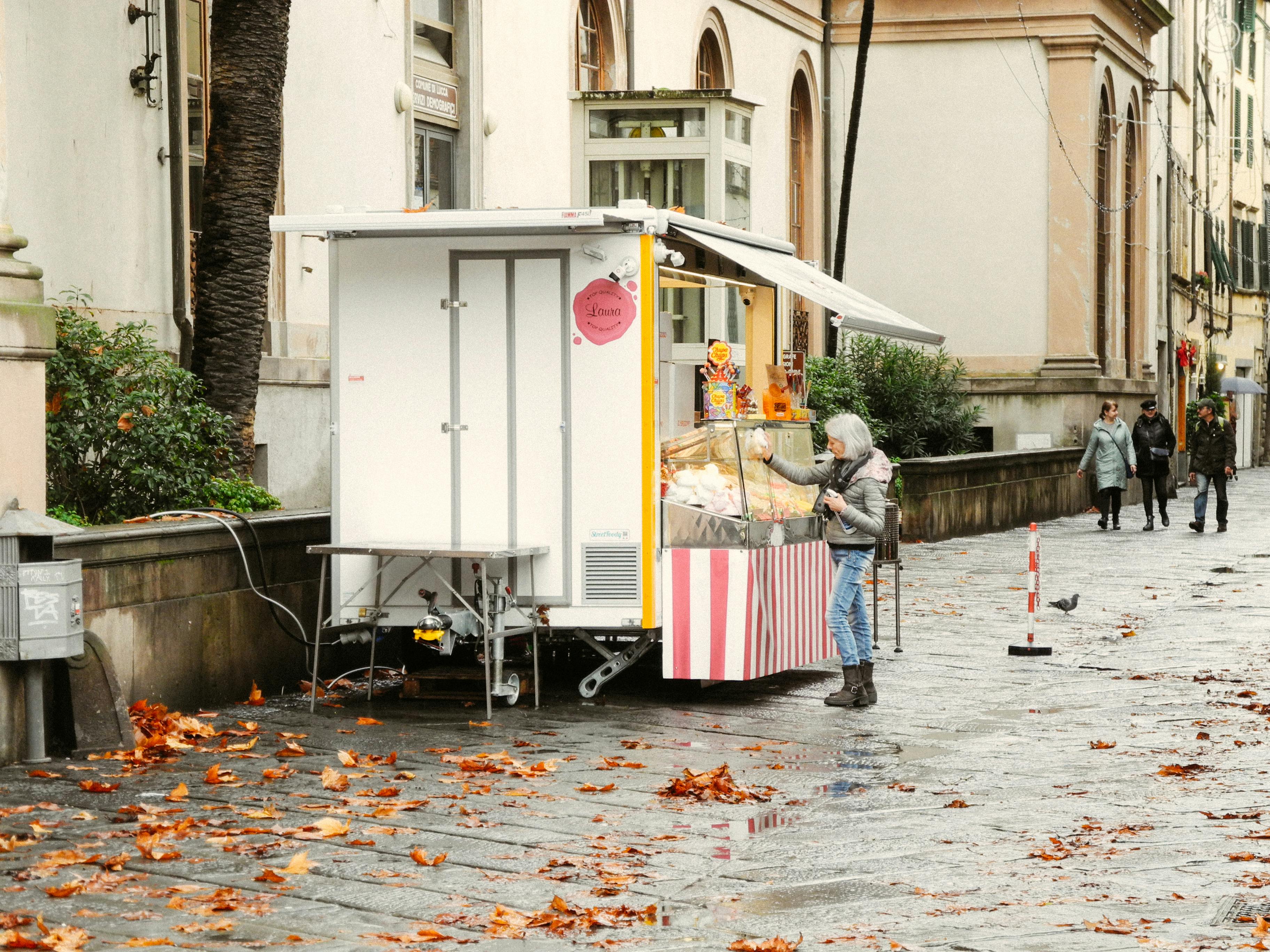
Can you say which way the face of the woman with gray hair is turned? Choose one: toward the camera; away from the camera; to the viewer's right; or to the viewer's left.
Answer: to the viewer's left

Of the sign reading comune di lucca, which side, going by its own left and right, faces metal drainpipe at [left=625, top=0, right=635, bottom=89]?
left

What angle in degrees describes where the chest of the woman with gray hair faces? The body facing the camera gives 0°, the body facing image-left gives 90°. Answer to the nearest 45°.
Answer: approximately 90°

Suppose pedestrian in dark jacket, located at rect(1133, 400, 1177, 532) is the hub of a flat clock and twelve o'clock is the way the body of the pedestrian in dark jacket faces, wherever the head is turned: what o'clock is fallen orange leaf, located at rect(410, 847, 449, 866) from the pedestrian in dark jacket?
The fallen orange leaf is roughly at 12 o'clock from the pedestrian in dark jacket.

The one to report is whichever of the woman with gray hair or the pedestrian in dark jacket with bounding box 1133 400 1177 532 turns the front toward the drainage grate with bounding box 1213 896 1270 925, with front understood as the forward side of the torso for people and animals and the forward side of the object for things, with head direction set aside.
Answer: the pedestrian in dark jacket

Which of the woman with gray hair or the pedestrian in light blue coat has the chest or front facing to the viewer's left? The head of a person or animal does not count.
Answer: the woman with gray hair

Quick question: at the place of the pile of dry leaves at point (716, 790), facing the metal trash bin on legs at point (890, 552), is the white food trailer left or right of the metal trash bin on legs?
left

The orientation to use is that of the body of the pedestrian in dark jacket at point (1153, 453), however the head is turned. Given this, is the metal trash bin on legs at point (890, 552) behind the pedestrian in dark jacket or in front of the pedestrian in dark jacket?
in front

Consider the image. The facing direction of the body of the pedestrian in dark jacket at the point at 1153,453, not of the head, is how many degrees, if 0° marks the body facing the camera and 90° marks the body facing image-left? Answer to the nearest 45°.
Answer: approximately 0°
